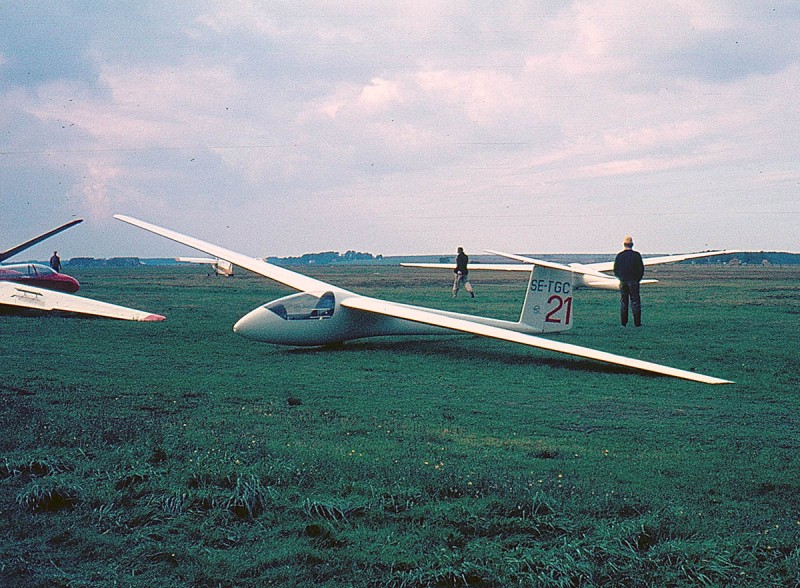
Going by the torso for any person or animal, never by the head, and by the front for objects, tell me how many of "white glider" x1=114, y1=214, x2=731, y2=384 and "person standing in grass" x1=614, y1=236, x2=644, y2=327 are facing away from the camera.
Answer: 1

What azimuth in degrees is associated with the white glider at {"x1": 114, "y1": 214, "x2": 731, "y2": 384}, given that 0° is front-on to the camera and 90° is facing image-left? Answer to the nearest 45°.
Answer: approximately 45°

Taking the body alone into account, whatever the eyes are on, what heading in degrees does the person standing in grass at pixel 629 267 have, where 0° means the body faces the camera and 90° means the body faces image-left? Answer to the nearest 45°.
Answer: approximately 180°

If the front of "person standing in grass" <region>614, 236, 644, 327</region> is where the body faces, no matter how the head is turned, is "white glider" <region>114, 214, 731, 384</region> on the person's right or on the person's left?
on the person's left
